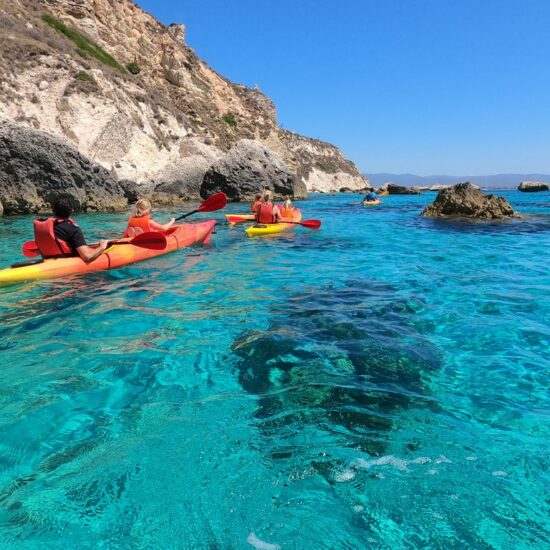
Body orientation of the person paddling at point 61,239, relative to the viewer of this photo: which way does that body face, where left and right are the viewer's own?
facing away from the viewer and to the right of the viewer

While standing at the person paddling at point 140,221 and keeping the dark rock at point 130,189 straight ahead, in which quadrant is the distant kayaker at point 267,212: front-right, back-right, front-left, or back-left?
front-right

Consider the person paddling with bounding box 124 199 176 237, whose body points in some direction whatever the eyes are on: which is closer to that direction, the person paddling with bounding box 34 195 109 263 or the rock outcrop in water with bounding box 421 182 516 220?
the rock outcrop in water

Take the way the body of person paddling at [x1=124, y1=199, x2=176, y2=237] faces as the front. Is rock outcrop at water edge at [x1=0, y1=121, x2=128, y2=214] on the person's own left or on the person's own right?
on the person's own left

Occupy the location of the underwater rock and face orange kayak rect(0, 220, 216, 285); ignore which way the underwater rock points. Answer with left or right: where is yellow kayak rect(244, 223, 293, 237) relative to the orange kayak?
right

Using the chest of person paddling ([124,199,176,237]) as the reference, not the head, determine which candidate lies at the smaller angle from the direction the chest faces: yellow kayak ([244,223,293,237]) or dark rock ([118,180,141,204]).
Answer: the yellow kayak

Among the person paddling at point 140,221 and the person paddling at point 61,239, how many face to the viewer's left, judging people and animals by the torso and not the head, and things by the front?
0

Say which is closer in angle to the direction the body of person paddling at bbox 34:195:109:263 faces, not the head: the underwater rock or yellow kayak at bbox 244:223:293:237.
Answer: the yellow kayak

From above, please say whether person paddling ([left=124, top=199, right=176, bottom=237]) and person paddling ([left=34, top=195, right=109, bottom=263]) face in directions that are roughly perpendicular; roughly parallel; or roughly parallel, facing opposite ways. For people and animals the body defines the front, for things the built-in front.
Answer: roughly parallel

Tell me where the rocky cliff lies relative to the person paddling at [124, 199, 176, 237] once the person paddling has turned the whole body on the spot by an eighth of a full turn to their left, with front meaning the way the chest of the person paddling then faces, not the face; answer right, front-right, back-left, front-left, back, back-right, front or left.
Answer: front

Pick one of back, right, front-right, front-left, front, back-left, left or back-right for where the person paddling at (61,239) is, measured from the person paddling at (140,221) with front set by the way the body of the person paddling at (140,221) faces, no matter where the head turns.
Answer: back

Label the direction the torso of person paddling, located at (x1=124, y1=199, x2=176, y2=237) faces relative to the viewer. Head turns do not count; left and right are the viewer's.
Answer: facing away from the viewer and to the right of the viewer

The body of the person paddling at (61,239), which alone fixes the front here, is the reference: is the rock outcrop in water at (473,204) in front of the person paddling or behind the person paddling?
in front

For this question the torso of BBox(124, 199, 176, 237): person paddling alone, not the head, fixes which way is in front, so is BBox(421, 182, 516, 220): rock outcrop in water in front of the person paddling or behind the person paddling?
in front
